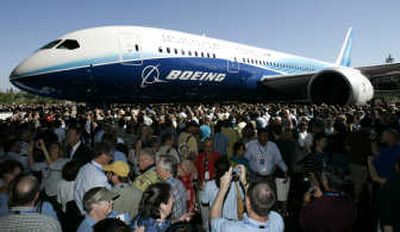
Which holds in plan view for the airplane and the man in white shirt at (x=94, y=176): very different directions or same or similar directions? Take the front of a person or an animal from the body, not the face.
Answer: very different directions

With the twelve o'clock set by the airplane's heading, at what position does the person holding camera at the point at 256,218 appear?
The person holding camera is roughly at 10 o'clock from the airplane.

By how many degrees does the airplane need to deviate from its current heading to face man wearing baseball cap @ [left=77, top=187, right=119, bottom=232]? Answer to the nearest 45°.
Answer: approximately 45° to its left
